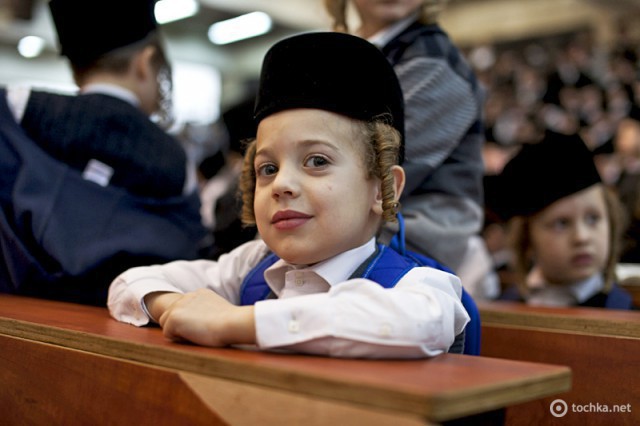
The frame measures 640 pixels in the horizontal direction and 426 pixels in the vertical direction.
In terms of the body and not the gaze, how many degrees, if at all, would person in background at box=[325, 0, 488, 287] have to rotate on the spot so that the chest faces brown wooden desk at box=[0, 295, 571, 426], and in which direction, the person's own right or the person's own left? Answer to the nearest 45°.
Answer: approximately 45° to the person's own left

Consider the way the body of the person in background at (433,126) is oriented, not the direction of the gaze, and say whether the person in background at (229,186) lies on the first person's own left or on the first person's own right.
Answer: on the first person's own right

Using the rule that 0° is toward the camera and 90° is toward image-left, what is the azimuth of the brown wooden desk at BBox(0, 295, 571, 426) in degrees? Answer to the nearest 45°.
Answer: approximately 45°

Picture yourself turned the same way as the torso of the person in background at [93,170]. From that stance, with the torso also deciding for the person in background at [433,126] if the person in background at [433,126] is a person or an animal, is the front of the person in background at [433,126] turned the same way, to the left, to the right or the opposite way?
the opposite way

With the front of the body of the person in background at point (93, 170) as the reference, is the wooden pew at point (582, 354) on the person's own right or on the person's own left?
on the person's own right

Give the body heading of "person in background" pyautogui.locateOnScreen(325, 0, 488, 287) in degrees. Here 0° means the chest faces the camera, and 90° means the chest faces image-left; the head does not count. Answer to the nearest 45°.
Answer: approximately 45°

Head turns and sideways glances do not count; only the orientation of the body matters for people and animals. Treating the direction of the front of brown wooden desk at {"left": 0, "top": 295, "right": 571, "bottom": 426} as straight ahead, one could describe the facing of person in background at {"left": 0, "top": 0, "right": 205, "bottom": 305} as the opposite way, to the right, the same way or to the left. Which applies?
the opposite way

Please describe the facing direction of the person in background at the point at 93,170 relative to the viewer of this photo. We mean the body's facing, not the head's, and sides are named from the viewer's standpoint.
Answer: facing away from the viewer and to the right of the viewer

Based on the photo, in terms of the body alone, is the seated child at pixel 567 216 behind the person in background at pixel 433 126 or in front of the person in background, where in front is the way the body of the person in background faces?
behind

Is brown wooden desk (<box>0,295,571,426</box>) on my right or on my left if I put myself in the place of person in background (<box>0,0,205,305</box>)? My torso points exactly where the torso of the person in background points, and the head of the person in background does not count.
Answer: on my right
